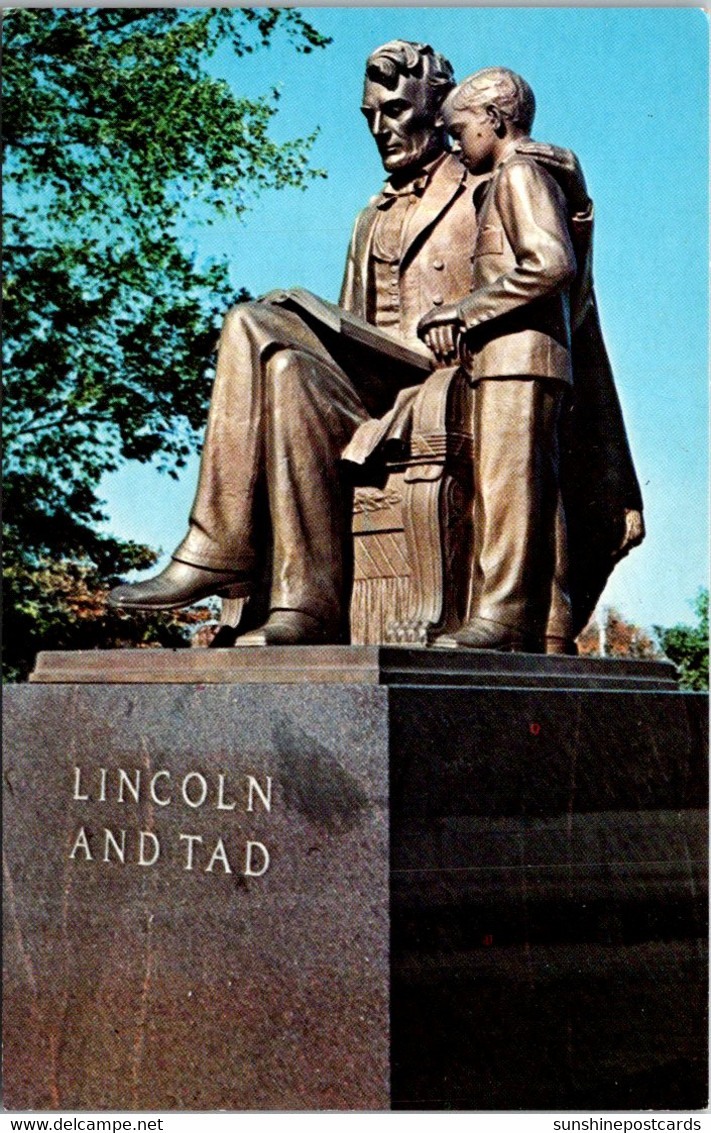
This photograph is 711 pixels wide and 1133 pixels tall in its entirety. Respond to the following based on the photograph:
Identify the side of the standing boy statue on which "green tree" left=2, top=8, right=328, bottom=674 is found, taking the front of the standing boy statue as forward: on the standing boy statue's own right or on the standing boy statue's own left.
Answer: on the standing boy statue's own right

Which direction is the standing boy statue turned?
to the viewer's left

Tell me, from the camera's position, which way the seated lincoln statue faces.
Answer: facing the viewer and to the left of the viewer

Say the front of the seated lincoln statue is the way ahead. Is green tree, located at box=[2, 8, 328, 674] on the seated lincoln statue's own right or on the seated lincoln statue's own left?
on the seated lincoln statue's own right
